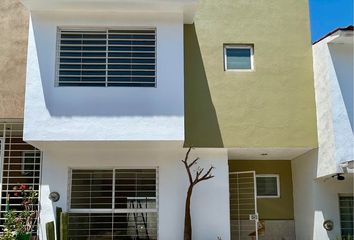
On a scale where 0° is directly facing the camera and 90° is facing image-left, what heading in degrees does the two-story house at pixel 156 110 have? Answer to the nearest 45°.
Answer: approximately 0°

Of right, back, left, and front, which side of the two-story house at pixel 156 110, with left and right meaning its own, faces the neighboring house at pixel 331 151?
left
